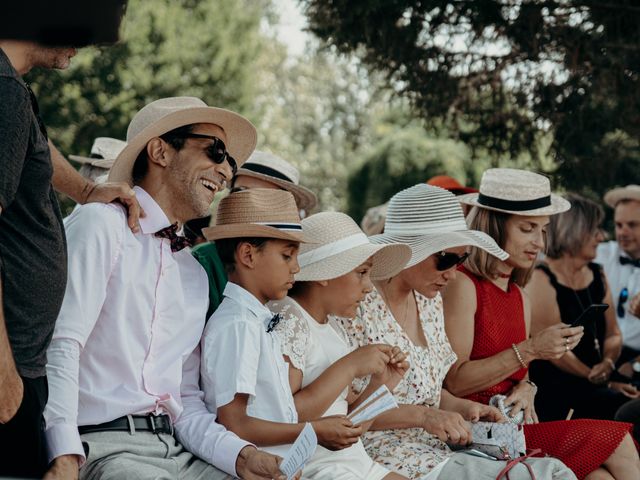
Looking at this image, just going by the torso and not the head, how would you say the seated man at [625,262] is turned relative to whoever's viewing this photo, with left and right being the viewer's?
facing the viewer

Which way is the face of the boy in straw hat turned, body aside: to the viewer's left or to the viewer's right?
to the viewer's right

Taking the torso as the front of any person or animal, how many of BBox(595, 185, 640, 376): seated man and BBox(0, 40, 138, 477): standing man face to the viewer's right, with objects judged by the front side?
1

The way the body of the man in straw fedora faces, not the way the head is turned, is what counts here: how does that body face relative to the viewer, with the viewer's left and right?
facing the viewer and to the right of the viewer

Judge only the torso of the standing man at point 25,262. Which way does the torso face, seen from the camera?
to the viewer's right

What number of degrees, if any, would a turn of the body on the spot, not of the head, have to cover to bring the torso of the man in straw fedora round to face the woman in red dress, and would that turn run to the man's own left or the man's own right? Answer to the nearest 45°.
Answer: approximately 90° to the man's own left

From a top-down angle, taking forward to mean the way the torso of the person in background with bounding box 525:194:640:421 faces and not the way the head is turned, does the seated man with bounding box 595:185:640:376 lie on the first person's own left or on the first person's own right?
on the first person's own left

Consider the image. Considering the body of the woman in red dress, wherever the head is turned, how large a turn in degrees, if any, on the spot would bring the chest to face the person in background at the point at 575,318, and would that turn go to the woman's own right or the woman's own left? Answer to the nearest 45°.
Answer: approximately 135° to the woman's own left

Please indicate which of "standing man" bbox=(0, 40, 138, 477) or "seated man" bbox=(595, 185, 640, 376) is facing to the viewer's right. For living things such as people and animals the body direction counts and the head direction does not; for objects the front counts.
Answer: "standing man" bbox=(0, 40, 138, 477)

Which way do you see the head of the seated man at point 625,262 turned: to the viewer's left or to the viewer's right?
to the viewer's left

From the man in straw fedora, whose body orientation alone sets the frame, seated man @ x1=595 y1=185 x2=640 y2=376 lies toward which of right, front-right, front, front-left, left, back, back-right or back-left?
left

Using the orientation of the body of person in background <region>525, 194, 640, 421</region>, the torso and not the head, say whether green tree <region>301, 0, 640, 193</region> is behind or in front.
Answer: behind
